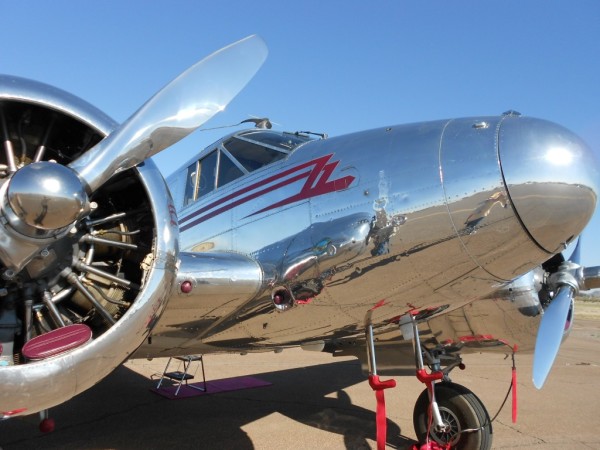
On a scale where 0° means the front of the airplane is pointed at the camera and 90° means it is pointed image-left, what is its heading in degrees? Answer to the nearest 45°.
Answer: approximately 315°
